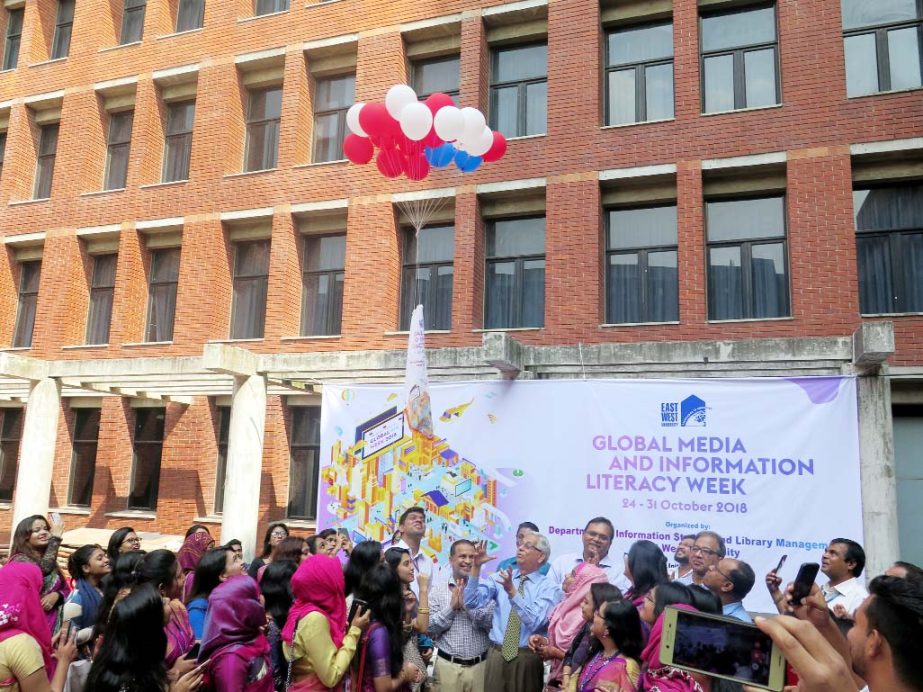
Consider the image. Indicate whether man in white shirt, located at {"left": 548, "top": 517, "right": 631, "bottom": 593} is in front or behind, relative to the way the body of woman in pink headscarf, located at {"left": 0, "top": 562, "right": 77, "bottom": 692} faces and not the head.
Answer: in front

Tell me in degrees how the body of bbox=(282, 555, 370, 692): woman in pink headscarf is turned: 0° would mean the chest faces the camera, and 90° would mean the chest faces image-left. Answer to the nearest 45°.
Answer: approximately 225°

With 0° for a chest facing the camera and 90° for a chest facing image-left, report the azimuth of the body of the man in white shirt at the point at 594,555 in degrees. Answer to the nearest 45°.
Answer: approximately 0°
